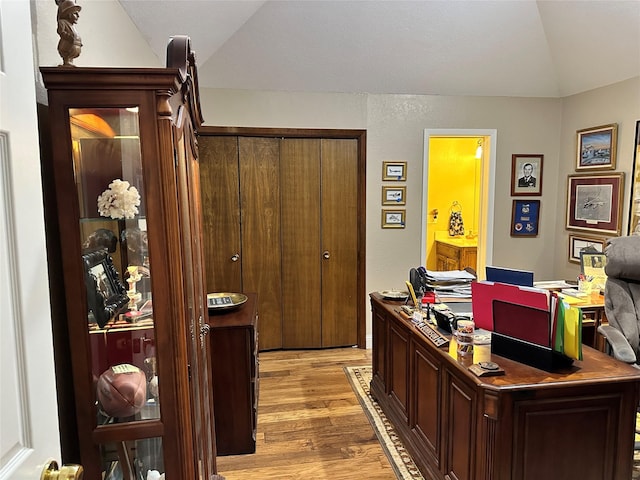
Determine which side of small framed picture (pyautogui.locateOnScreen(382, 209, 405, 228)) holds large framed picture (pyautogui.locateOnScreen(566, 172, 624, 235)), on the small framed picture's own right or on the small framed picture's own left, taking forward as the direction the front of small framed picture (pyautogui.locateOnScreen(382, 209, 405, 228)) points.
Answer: on the small framed picture's own left

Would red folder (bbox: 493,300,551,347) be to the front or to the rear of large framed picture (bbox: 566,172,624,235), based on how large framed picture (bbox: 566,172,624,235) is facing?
to the front

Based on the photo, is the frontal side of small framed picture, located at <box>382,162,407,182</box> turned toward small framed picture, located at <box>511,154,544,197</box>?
no

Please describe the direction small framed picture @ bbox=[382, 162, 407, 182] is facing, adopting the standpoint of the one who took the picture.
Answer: facing the viewer

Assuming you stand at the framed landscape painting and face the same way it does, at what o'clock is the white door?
The white door is roughly at 11 o'clock from the framed landscape painting.

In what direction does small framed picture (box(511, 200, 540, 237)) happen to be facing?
toward the camera

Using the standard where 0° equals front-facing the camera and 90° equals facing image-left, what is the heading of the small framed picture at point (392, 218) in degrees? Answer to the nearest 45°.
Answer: approximately 0°

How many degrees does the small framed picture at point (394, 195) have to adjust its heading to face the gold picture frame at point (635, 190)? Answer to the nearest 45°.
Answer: approximately 90° to its left

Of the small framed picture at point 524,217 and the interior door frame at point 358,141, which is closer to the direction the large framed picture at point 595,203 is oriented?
the interior door frame

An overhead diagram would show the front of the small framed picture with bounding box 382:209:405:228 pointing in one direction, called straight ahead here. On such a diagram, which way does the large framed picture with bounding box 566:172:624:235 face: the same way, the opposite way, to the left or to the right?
to the right

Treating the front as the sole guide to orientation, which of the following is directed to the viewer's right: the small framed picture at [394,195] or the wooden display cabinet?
the wooden display cabinet

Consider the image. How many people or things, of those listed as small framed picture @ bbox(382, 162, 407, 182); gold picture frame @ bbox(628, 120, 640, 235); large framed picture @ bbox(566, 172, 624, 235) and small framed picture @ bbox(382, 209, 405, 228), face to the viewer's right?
0
